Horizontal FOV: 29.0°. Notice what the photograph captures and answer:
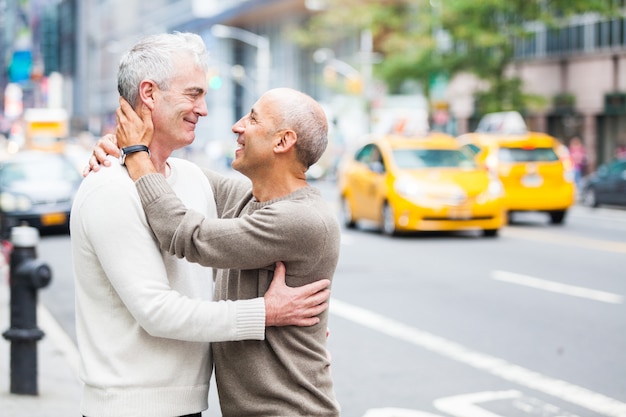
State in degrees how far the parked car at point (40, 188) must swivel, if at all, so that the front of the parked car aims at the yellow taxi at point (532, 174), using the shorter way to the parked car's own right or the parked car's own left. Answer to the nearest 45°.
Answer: approximately 45° to the parked car's own left

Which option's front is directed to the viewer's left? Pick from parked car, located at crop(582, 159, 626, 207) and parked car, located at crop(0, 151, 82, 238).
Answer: parked car, located at crop(582, 159, 626, 207)

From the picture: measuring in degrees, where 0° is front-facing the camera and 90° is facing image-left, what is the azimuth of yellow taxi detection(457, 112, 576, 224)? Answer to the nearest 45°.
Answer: approximately 135°

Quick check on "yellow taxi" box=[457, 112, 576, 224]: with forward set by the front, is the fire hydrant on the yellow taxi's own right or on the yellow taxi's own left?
on the yellow taxi's own left

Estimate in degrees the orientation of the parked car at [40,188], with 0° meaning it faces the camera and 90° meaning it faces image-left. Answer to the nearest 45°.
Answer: approximately 315°

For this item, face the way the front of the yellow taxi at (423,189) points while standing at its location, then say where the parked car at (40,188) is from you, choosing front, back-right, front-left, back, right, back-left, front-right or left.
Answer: back-right

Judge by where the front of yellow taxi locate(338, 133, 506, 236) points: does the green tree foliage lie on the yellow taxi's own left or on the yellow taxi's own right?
on the yellow taxi's own left
